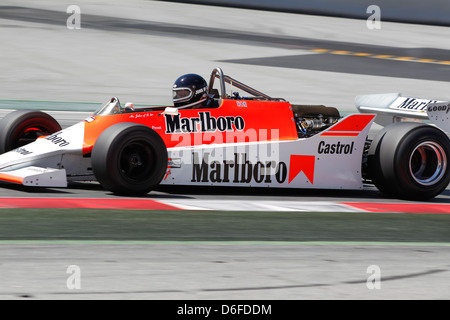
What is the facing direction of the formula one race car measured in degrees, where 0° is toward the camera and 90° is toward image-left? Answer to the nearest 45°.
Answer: approximately 45°
